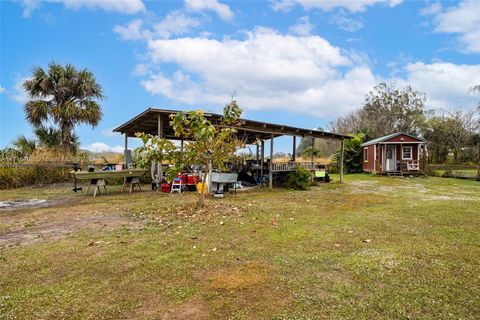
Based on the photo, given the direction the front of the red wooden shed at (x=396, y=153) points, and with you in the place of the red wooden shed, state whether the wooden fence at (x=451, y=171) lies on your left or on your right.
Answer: on your left

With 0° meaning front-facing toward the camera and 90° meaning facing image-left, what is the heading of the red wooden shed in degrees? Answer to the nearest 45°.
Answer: approximately 0°

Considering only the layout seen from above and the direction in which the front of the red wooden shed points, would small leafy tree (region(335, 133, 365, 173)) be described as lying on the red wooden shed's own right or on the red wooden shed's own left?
on the red wooden shed's own right

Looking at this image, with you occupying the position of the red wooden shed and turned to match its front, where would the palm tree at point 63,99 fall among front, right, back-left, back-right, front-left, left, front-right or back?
front-right

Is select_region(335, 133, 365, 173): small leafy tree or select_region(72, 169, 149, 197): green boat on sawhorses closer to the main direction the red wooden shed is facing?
the green boat on sawhorses

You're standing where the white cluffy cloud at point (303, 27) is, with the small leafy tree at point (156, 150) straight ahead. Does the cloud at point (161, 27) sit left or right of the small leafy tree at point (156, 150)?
right
